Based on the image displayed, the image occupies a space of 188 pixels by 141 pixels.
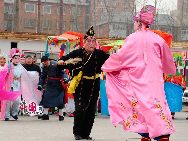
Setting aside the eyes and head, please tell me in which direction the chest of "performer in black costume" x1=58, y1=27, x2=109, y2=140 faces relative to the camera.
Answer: toward the camera
